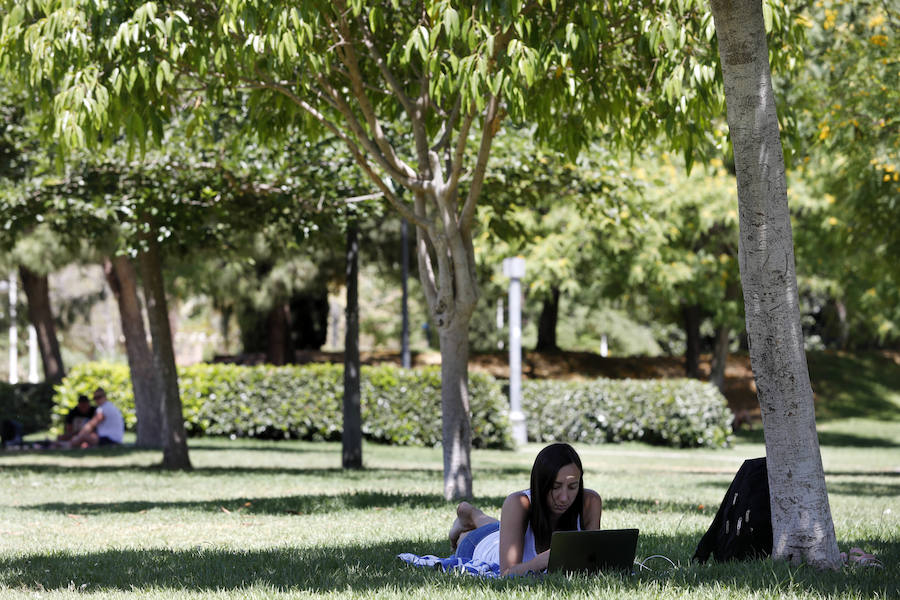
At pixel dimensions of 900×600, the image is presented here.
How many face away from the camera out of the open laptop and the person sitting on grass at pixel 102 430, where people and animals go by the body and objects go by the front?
1

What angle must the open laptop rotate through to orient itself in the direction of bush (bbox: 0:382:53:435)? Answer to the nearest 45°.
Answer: approximately 45° to its left

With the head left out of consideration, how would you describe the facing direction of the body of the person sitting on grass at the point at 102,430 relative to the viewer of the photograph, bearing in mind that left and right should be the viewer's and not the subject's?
facing to the left of the viewer

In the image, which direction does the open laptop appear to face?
away from the camera

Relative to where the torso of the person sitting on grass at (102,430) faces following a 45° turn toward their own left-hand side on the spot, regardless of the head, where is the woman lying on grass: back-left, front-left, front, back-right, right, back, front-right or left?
front-left

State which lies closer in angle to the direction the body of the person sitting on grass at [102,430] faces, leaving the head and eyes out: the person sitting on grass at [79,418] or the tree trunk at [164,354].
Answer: the person sitting on grass

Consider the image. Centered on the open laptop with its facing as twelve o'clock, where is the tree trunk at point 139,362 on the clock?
The tree trunk is roughly at 11 o'clock from the open laptop.

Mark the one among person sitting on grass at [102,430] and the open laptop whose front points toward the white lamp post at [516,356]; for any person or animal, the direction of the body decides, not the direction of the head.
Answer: the open laptop
